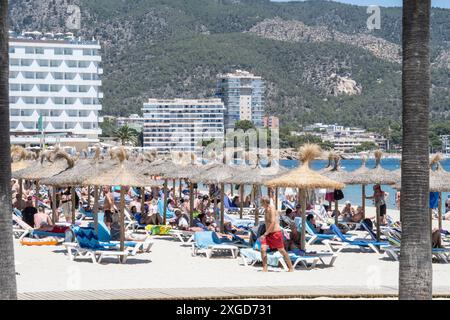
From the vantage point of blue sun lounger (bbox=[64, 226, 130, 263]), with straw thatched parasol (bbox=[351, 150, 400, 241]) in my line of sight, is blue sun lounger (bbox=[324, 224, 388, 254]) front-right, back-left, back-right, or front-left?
front-right

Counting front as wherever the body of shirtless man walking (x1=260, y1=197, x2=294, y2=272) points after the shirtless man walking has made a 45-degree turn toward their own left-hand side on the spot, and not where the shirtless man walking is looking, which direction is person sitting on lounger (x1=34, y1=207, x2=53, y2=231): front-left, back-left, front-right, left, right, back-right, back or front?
right

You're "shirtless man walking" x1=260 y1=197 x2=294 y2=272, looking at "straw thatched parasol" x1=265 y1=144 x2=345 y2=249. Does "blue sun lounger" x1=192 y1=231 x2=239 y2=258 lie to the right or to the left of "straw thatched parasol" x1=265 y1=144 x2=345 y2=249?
left

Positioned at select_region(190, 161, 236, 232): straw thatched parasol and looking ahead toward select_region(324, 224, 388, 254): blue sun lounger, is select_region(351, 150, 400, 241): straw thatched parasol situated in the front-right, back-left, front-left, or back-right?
front-left

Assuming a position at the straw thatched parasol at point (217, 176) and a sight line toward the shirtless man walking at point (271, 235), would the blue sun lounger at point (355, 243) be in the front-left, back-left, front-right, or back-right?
front-left

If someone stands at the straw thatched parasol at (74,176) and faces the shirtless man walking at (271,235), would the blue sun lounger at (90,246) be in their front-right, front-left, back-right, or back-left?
front-right

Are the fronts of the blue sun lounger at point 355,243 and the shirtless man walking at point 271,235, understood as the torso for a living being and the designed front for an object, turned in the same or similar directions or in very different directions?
very different directions

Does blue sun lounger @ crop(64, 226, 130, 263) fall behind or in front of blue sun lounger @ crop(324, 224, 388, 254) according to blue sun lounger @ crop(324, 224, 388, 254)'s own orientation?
behind

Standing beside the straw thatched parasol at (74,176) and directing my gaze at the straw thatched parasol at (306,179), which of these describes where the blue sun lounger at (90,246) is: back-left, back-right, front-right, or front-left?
front-right

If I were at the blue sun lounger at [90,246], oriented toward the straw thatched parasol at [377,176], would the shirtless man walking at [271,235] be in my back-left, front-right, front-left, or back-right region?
front-right

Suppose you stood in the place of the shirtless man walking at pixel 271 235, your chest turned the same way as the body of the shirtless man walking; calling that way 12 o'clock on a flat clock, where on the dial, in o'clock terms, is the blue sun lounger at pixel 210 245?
The blue sun lounger is roughly at 2 o'clock from the shirtless man walking.
